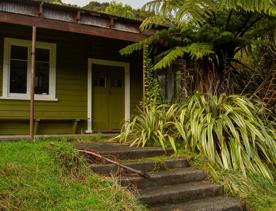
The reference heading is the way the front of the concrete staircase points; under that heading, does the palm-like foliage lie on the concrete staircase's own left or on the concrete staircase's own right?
on the concrete staircase's own left

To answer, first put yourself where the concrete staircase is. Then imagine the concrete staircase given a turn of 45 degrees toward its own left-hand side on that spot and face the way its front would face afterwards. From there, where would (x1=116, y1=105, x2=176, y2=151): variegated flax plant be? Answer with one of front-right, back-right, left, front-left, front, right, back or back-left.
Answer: left

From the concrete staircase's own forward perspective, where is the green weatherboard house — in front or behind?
behind

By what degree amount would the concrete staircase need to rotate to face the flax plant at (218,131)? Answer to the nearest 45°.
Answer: approximately 90° to its left

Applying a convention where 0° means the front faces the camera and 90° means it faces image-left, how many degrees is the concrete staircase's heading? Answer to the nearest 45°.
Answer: approximately 315°
